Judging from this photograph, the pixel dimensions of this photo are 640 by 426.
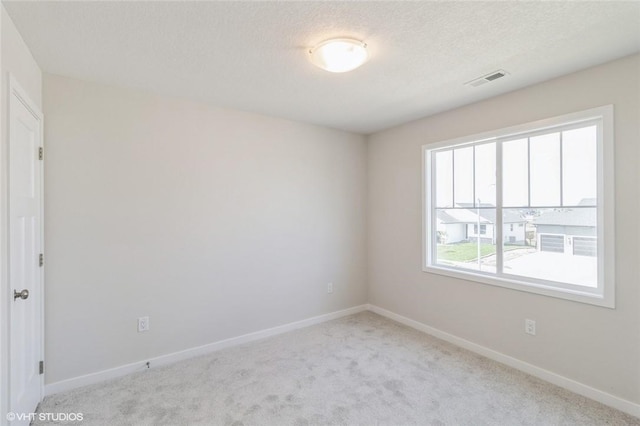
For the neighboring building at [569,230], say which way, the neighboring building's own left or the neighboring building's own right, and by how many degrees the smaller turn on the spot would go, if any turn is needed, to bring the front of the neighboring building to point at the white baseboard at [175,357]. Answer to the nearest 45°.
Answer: approximately 45° to the neighboring building's own right

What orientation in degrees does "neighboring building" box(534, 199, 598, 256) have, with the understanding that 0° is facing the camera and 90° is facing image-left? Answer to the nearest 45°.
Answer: approximately 0°

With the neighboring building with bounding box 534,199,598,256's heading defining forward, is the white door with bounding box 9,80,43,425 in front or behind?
in front

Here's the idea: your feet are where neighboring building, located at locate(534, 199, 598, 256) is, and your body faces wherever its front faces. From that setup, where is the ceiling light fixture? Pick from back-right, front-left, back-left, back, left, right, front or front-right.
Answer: front-right

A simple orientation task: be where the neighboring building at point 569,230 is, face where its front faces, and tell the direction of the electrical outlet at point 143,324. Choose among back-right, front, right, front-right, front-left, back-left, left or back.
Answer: front-right
